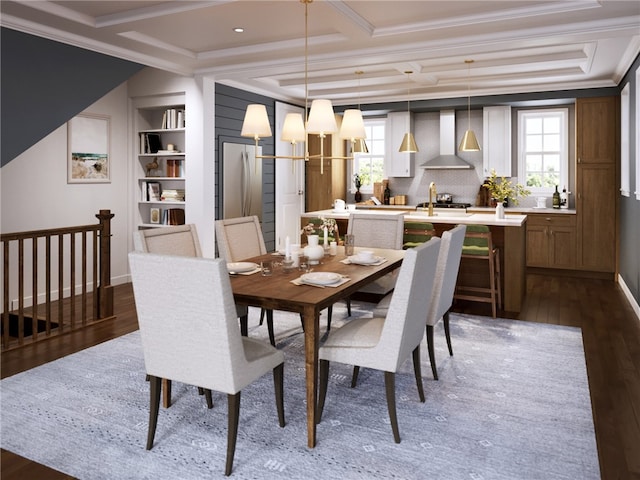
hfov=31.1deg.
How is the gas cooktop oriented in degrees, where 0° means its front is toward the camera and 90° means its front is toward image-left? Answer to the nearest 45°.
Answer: approximately 0°

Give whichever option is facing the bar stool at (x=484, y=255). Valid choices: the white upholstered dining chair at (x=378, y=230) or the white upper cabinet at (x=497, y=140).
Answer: the white upper cabinet

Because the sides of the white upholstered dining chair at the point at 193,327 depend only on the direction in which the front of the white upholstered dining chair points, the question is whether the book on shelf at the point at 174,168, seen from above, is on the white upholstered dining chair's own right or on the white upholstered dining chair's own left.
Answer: on the white upholstered dining chair's own left

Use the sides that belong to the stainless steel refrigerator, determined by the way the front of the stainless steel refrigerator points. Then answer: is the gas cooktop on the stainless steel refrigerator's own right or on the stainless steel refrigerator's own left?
on the stainless steel refrigerator's own left

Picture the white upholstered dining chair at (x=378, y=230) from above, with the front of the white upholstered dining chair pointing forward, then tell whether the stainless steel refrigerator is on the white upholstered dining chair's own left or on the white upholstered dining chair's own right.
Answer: on the white upholstered dining chair's own right

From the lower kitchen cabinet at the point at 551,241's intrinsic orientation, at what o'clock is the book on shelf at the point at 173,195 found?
The book on shelf is roughly at 2 o'clock from the lower kitchen cabinet.

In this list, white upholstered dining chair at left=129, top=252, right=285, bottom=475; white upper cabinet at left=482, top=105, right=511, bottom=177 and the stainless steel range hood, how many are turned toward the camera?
2

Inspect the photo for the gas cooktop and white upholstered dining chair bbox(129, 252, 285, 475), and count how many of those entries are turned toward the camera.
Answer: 1
